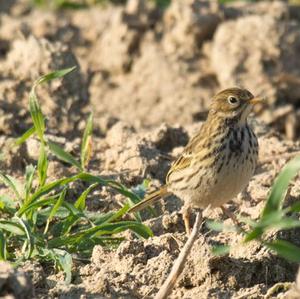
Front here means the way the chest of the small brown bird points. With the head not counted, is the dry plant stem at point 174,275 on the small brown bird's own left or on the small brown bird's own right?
on the small brown bird's own right

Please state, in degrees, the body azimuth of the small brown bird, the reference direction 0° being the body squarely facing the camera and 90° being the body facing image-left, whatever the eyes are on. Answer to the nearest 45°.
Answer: approximately 315°

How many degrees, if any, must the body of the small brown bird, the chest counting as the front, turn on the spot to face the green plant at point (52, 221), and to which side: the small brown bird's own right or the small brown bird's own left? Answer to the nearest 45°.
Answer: approximately 135° to the small brown bird's own right

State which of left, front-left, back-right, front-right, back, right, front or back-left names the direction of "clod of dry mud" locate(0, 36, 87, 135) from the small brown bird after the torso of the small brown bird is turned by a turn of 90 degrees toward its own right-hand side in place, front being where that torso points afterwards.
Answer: right
